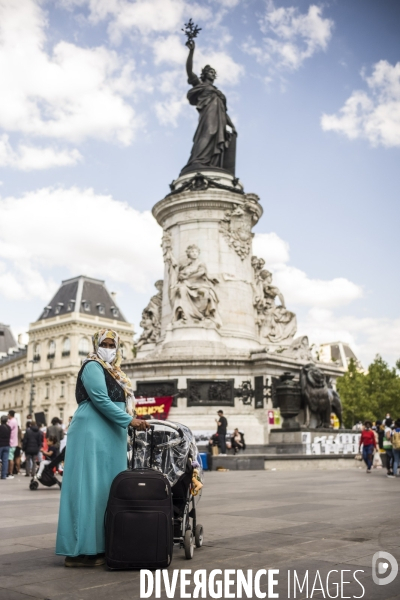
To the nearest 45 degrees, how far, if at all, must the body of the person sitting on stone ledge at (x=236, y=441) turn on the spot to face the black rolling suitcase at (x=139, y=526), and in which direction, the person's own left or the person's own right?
approximately 45° to the person's own left

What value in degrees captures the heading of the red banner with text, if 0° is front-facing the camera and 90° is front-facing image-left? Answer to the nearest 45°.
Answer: approximately 0°
